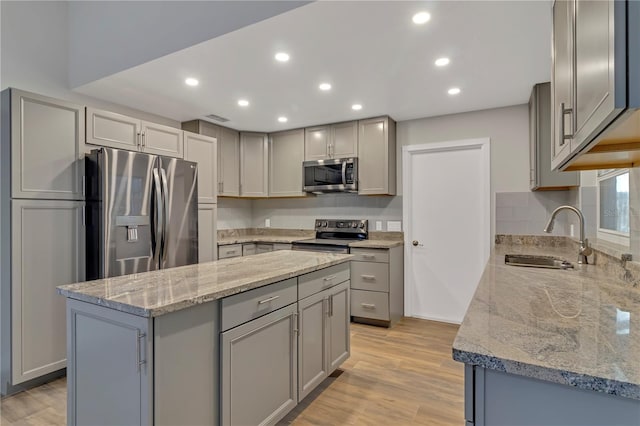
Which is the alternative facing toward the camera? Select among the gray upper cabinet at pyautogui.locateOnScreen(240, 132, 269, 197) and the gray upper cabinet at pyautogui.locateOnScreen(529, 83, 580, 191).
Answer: the gray upper cabinet at pyautogui.locateOnScreen(240, 132, 269, 197)

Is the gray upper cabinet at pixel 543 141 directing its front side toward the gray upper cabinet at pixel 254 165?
yes

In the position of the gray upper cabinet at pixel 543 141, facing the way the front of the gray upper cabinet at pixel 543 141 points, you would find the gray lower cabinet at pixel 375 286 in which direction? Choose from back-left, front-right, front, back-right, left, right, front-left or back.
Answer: front

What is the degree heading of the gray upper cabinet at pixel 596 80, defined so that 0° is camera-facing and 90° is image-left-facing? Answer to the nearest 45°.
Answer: approximately 90°

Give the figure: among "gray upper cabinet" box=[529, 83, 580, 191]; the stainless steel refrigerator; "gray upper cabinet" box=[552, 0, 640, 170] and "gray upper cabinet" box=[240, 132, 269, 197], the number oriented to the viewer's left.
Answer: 2

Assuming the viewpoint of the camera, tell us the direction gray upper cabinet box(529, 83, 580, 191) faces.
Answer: facing to the left of the viewer

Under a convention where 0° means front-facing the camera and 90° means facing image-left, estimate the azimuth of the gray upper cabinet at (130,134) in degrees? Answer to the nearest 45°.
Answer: approximately 315°

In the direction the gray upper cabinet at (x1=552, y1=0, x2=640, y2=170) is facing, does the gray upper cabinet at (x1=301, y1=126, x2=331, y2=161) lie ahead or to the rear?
ahead

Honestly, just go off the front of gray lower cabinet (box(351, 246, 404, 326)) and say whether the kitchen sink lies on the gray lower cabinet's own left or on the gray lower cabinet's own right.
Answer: on the gray lower cabinet's own left

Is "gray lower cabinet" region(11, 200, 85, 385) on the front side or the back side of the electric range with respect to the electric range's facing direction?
on the front side

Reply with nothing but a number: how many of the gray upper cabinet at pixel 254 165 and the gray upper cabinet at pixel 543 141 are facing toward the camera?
1

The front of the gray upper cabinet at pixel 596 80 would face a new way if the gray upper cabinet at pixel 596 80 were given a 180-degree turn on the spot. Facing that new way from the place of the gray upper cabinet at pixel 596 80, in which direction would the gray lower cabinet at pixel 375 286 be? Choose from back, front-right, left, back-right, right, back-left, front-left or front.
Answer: back-left

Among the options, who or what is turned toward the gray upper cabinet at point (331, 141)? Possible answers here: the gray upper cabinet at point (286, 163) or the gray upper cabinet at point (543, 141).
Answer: the gray upper cabinet at point (543, 141)

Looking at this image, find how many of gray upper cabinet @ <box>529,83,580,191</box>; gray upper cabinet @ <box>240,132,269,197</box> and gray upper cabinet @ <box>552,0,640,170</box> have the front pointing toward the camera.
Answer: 1

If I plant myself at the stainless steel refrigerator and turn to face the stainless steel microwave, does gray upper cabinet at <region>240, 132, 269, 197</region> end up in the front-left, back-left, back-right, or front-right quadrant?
front-left

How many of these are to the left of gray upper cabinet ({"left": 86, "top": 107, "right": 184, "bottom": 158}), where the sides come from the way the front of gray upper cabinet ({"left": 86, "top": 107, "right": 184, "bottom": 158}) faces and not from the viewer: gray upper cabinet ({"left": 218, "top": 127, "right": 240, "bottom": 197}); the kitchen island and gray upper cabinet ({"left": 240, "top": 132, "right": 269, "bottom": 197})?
2

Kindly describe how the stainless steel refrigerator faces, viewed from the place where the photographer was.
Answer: facing the viewer and to the right of the viewer

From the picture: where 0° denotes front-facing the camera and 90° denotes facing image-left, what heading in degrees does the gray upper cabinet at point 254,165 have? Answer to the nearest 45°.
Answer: approximately 0°
